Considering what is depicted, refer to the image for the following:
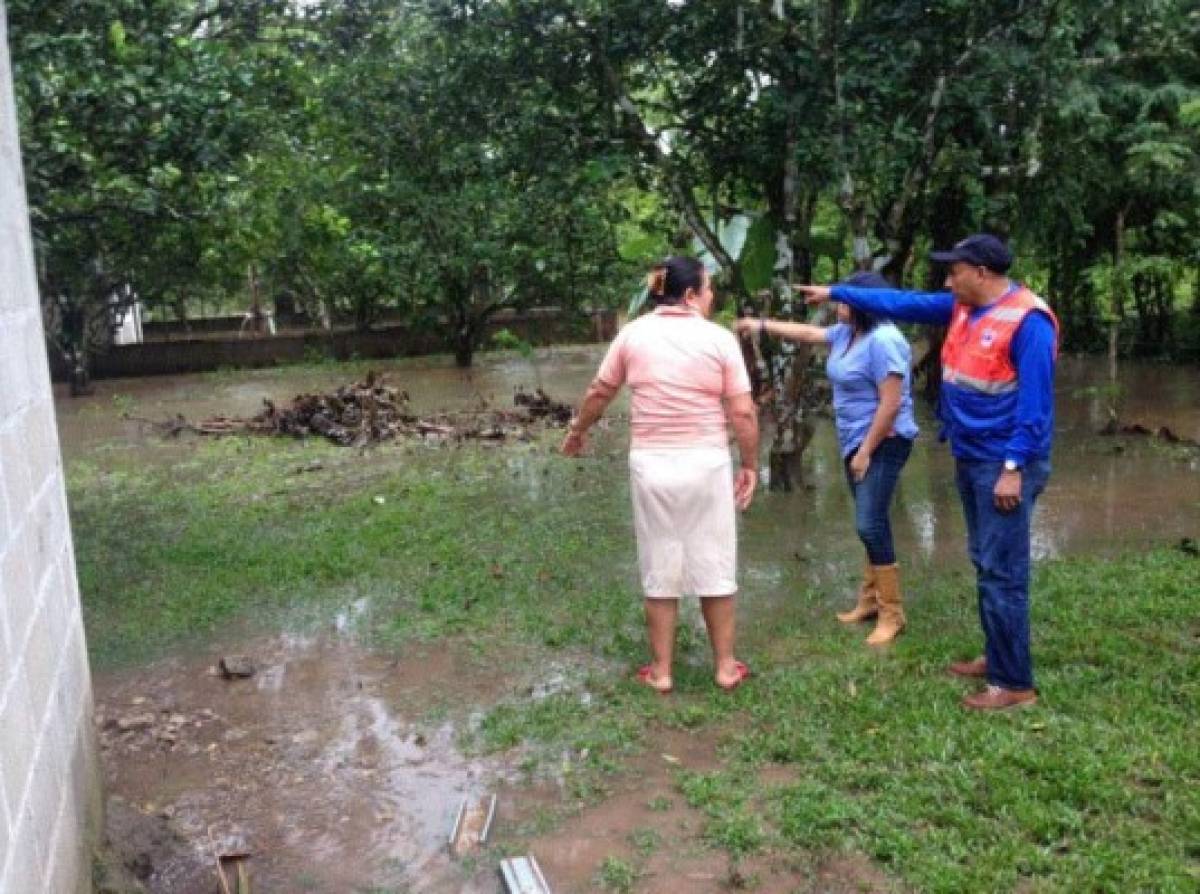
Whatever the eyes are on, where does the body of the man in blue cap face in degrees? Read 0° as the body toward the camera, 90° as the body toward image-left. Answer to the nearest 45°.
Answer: approximately 90°

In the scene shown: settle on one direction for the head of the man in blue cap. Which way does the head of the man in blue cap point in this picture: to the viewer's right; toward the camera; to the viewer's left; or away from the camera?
to the viewer's left

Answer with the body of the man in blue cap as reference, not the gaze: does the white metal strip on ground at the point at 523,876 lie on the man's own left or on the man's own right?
on the man's own left

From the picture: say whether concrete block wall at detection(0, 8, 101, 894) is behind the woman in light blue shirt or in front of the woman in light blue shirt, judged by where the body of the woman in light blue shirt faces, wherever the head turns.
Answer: in front

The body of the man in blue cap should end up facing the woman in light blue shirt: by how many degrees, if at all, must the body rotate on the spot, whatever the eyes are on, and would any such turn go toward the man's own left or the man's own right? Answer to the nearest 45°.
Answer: approximately 45° to the man's own right

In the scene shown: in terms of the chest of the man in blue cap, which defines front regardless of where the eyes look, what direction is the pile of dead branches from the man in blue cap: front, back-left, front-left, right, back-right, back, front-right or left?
front-right

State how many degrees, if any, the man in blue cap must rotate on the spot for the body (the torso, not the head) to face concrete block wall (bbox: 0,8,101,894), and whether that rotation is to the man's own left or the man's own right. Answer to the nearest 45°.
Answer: approximately 45° to the man's own left

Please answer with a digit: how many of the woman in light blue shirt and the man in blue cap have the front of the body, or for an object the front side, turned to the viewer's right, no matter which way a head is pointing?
0
